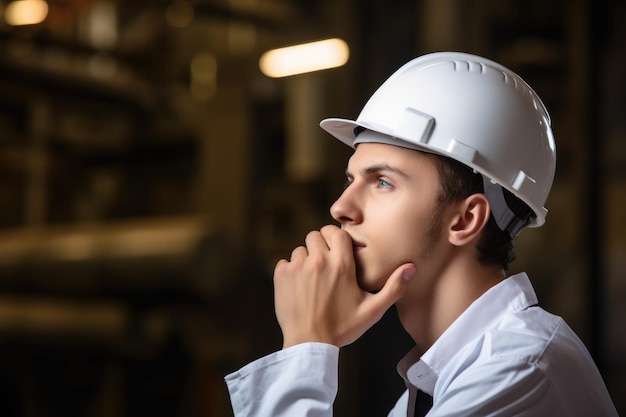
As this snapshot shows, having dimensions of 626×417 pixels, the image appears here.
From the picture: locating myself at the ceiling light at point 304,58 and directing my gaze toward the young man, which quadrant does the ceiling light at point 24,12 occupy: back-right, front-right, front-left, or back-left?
back-right

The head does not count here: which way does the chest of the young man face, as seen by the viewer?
to the viewer's left

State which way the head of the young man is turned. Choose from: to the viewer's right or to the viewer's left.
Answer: to the viewer's left
